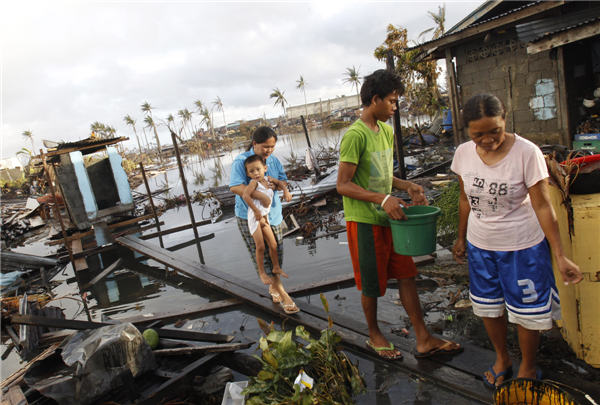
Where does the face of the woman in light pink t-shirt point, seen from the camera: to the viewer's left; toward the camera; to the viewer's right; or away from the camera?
toward the camera

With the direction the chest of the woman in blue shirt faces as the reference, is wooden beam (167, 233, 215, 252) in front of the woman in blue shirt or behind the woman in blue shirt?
behind

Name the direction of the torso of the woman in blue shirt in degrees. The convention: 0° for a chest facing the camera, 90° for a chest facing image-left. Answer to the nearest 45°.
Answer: approximately 315°

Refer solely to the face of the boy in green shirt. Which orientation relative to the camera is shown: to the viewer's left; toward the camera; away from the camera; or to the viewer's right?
to the viewer's right

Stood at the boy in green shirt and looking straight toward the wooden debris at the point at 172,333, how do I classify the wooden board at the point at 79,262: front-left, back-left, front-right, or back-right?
front-right

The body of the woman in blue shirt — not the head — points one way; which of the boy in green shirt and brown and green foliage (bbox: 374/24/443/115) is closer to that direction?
the boy in green shirt

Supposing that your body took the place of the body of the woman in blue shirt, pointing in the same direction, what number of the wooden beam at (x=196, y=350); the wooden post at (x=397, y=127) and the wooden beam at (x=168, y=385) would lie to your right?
2

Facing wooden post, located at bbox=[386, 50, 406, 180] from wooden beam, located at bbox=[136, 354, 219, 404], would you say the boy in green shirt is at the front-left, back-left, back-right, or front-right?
front-right

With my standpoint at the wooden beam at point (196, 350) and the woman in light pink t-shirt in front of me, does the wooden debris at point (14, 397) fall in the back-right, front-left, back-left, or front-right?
back-right

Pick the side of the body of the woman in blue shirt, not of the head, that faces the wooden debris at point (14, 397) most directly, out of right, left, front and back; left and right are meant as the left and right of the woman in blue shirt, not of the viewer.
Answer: right

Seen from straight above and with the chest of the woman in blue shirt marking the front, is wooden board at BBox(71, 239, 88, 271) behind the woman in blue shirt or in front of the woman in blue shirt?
behind

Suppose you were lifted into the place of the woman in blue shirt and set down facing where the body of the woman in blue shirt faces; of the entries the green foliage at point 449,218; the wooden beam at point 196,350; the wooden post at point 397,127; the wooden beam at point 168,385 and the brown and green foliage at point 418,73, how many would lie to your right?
2
